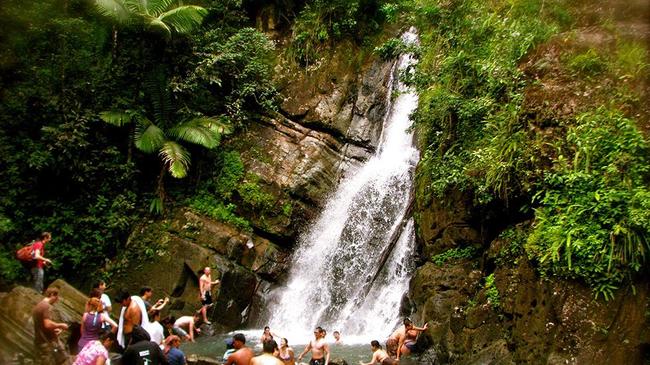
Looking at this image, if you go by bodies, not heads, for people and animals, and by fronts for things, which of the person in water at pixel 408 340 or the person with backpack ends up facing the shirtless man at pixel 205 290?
the person with backpack

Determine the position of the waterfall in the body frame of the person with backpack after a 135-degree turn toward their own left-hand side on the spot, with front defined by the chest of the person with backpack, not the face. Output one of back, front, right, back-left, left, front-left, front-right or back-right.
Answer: back-right

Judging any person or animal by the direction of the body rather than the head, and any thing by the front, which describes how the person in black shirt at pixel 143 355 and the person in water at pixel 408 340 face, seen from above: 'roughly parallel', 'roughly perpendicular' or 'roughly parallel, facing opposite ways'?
roughly perpendicular

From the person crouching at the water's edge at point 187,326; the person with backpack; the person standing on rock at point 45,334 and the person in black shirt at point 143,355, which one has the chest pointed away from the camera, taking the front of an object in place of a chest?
the person in black shirt

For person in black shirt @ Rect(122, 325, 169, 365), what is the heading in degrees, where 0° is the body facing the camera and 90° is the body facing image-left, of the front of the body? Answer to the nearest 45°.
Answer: approximately 180°

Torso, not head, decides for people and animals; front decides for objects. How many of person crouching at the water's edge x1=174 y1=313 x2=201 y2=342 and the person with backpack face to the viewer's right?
2

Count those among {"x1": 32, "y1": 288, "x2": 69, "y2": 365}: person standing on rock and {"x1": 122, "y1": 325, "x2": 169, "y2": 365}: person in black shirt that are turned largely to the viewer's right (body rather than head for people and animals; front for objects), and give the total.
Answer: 1

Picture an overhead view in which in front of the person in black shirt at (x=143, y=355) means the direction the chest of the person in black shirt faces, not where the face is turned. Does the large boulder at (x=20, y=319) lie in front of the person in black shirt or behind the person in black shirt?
in front

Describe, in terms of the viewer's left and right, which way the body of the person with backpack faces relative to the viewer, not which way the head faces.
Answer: facing to the right of the viewer

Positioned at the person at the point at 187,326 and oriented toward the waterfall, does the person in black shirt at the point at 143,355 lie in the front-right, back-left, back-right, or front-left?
back-right

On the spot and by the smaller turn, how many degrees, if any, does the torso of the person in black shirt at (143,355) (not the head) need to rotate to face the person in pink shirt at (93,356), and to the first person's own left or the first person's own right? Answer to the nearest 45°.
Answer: approximately 135° to the first person's own left

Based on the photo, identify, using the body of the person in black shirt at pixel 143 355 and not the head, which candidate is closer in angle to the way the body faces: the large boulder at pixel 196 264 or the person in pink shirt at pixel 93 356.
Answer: the large boulder

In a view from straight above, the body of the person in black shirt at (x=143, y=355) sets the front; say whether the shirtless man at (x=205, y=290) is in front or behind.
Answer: in front

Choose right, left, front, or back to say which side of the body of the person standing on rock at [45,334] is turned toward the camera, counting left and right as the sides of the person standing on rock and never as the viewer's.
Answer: right
